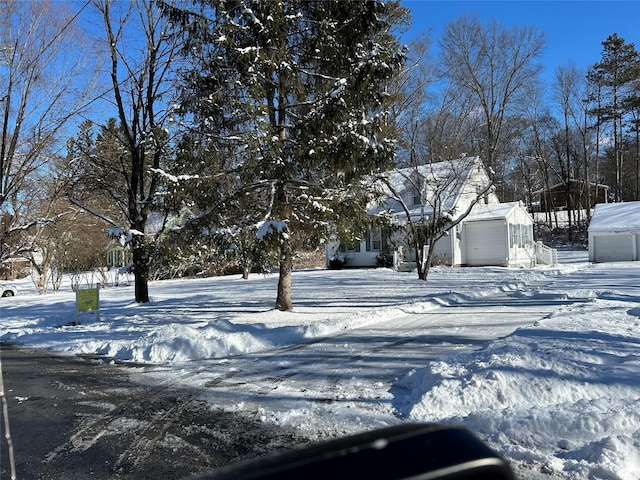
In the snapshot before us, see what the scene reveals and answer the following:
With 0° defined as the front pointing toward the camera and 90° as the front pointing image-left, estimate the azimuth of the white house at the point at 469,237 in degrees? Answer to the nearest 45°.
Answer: approximately 45°

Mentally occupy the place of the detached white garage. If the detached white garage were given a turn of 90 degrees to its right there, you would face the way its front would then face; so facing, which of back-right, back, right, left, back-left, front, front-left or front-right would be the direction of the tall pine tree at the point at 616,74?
right

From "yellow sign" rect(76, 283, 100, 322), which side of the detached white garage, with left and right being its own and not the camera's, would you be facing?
front

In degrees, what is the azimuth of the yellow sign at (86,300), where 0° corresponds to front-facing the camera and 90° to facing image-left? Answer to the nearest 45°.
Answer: approximately 0°

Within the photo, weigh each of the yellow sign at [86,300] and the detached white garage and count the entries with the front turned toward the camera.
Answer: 2

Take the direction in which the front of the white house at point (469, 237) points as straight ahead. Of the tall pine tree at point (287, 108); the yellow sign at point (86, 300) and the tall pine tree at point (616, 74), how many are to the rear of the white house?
1

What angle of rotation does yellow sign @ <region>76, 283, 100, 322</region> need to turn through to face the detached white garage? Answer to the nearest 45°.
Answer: approximately 90° to its left

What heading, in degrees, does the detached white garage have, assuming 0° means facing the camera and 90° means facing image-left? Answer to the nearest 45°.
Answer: approximately 0°
